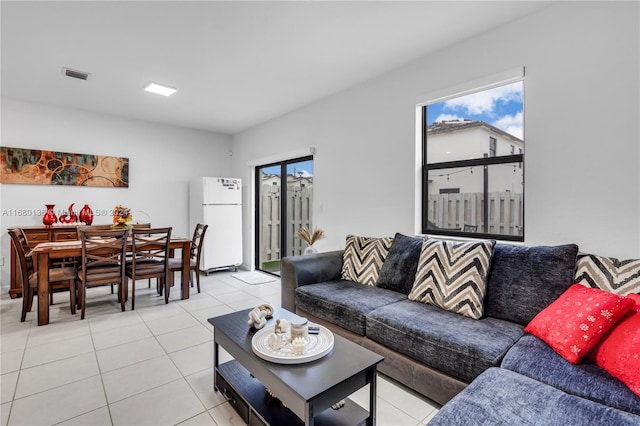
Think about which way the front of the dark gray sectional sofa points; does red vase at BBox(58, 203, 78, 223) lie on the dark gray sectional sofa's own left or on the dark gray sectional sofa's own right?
on the dark gray sectional sofa's own right

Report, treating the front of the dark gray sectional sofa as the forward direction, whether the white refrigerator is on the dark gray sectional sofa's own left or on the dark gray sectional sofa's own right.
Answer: on the dark gray sectional sofa's own right

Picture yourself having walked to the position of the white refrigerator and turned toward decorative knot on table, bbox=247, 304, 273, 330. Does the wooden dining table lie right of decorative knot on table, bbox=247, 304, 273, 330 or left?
right

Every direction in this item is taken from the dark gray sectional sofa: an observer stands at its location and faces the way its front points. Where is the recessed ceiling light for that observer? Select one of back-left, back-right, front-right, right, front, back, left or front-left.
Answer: front-right

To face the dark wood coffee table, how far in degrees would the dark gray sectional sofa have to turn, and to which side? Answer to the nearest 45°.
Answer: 0° — it already faces it

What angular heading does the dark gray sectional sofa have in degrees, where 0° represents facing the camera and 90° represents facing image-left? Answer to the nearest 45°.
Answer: approximately 45°

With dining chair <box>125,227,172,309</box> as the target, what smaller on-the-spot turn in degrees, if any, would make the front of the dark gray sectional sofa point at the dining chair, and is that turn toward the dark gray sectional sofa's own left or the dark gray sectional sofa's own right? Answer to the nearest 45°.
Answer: approximately 45° to the dark gray sectional sofa's own right

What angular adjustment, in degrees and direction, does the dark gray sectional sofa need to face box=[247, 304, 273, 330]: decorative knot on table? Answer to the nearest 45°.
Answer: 0° — it already faces it
